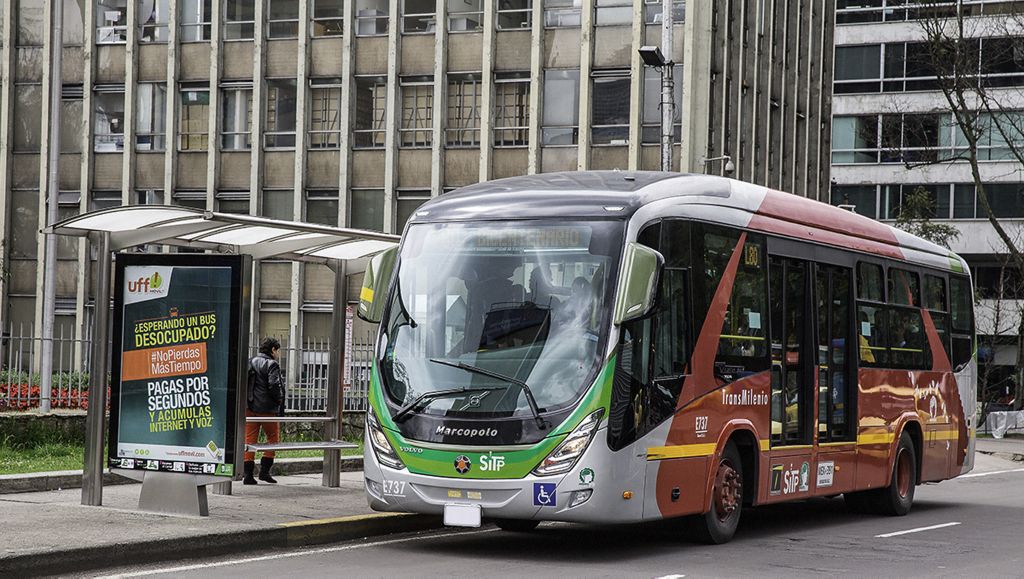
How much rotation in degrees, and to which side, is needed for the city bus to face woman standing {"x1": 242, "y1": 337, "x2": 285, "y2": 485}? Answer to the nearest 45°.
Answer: approximately 90° to its right

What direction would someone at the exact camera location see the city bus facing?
facing the viewer and to the left of the viewer

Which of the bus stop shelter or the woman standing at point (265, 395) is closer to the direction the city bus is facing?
the bus stop shelter

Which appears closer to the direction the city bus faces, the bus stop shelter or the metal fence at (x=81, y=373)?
the bus stop shelter

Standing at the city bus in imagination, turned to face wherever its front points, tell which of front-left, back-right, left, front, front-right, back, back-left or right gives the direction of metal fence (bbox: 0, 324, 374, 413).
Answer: right
